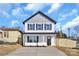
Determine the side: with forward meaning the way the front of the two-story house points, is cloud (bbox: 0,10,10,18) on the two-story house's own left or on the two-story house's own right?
on the two-story house's own right

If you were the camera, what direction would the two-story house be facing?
facing the viewer

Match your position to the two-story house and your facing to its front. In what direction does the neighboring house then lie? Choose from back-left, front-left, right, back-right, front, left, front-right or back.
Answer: right
